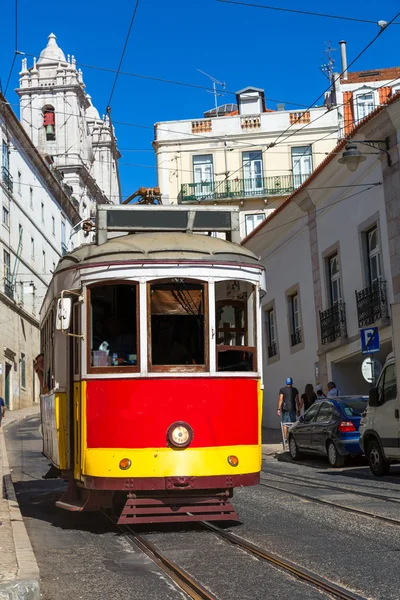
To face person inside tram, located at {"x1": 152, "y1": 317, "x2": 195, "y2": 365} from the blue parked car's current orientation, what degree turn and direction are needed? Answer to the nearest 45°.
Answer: approximately 135° to its left

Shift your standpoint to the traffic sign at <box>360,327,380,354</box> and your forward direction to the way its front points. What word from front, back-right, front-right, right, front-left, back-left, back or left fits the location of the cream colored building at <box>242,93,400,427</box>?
back

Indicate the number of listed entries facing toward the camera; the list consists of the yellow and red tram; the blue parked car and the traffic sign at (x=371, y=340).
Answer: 2

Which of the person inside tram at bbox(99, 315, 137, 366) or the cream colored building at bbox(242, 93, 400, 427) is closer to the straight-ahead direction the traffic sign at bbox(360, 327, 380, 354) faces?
the person inside tram

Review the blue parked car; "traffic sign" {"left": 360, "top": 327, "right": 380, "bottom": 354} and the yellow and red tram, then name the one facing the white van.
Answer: the traffic sign
